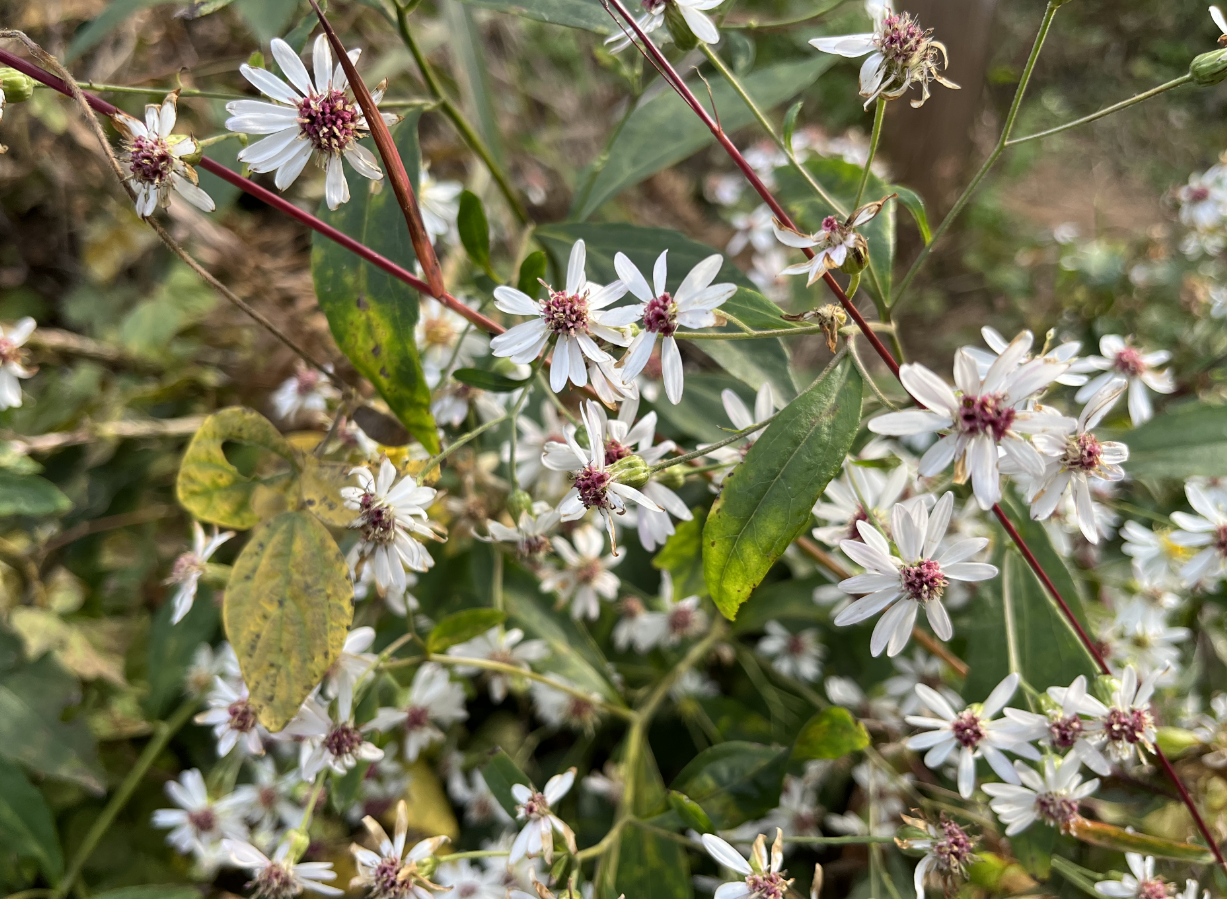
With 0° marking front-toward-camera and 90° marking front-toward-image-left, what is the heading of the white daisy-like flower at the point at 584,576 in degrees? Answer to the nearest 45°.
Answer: approximately 0°

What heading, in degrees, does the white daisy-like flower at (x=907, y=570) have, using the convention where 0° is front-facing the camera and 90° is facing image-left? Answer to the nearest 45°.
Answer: approximately 0°
